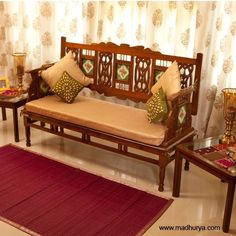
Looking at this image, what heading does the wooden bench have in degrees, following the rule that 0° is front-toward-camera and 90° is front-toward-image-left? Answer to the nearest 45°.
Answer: approximately 45°

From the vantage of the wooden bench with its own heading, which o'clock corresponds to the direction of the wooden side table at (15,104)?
The wooden side table is roughly at 2 o'clock from the wooden bench.

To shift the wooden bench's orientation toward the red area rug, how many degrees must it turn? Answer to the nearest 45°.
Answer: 0° — it already faces it

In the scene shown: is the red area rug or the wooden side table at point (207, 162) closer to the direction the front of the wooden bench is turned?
the red area rug

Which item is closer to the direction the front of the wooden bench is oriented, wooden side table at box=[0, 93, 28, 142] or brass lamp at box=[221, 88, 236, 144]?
the wooden side table
